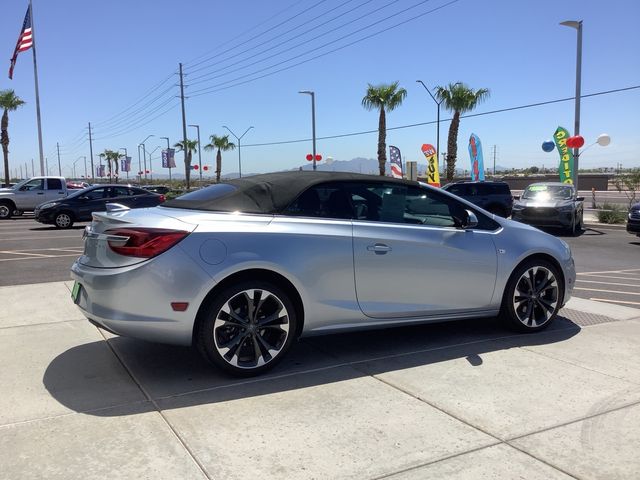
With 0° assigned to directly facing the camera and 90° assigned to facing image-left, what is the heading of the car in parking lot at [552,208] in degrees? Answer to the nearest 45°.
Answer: approximately 45°

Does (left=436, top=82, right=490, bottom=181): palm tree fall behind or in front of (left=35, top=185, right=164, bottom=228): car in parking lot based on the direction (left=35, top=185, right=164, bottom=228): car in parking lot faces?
behind

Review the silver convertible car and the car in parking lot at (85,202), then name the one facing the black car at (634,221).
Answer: the silver convertible car

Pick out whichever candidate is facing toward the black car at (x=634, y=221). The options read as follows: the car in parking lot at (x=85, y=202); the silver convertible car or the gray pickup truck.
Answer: the silver convertible car

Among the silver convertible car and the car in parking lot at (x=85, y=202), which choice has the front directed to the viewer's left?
the car in parking lot

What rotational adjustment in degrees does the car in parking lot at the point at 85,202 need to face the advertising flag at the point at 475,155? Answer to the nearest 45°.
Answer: approximately 135° to its right

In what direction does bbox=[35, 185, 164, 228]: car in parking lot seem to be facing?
to the viewer's left

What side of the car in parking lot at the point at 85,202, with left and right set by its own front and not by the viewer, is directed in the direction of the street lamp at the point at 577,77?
back
